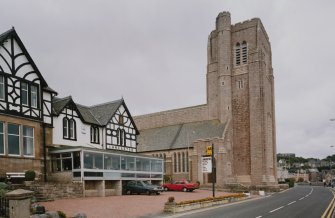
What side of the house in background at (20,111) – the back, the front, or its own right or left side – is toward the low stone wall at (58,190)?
front

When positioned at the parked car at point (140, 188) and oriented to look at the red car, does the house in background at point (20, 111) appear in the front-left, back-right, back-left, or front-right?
back-left

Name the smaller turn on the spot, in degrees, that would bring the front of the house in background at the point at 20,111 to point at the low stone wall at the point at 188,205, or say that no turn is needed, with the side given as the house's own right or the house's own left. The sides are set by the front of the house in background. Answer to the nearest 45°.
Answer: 0° — it already faces it

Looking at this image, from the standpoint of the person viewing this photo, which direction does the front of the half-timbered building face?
facing the viewer and to the right of the viewer

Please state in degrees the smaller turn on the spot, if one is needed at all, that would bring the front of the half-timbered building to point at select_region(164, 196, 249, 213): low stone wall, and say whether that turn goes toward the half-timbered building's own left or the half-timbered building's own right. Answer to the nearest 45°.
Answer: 0° — it already faces it

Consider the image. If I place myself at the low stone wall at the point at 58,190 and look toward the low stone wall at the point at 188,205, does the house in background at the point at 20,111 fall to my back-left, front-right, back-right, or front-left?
back-left

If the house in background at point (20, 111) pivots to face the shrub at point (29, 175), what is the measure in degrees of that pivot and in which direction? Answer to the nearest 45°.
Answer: approximately 45° to its right

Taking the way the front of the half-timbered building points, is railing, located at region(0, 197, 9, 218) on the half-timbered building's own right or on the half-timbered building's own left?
on the half-timbered building's own right
